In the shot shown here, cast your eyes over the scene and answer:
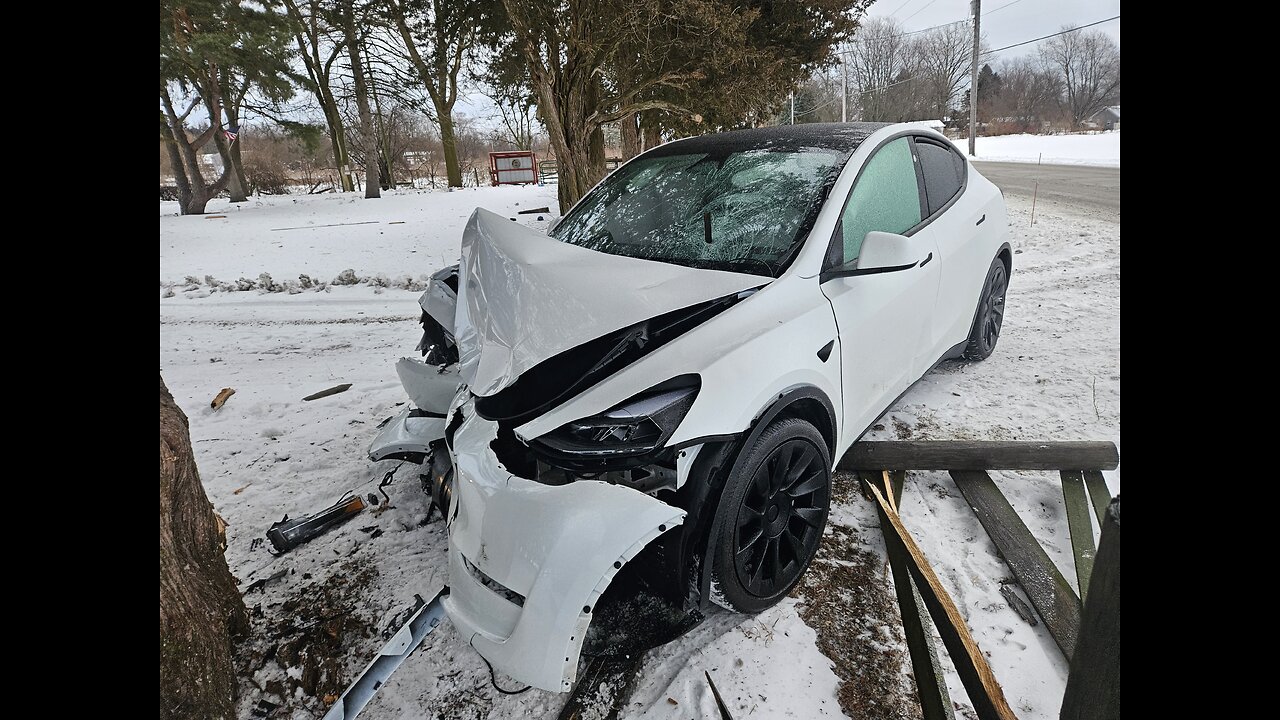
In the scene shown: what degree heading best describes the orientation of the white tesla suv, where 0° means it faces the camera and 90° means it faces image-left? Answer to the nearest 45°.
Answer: approximately 45°

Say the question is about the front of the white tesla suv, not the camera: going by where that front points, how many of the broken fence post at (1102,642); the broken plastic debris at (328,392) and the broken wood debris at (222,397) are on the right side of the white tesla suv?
2

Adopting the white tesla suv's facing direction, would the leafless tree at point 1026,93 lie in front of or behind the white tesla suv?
behind

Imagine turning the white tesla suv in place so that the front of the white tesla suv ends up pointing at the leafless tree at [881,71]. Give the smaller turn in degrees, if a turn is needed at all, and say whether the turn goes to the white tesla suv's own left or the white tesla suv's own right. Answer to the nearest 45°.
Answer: approximately 135° to the white tesla suv's own right

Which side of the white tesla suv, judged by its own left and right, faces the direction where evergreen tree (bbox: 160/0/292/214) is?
right

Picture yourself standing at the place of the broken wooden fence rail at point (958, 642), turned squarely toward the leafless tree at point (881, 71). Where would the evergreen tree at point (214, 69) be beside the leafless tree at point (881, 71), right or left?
left
